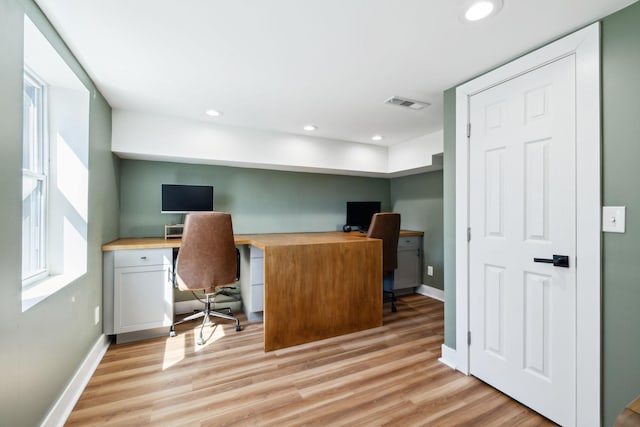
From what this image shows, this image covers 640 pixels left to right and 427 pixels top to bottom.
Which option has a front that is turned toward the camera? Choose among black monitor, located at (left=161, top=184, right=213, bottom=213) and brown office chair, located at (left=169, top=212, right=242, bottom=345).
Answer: the black monitor

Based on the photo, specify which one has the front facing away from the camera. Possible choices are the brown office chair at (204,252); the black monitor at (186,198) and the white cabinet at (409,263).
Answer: the brown office chair

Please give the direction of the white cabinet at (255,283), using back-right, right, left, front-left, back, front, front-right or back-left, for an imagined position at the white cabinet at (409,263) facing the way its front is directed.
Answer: front-right

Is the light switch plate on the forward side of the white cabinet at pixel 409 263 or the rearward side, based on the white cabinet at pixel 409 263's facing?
on the forward side

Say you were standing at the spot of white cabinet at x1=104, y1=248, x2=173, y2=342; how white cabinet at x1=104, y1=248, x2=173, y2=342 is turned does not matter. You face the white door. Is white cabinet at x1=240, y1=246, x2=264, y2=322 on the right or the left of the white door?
left

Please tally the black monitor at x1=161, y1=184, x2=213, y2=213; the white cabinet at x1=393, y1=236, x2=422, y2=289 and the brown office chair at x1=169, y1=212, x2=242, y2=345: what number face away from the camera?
1

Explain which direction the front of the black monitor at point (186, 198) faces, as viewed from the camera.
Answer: facing the viewer

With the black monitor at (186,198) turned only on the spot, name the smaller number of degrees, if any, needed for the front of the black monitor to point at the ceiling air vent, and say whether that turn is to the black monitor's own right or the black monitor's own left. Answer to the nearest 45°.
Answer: approximately 45° to the black monitor's own left

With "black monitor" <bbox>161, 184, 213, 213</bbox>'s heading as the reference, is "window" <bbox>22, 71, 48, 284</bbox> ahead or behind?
ahead

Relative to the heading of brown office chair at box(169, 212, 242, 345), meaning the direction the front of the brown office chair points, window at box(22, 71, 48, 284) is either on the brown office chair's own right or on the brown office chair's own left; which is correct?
on the brown office chair's own left

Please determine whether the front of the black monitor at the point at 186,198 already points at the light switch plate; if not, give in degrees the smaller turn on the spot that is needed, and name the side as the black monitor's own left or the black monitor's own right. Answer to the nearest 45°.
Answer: approximately 45° to the black monitor's own left

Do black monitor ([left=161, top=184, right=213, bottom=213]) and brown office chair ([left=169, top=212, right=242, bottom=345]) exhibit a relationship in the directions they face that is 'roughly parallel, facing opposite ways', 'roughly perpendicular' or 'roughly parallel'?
roughly parallel, facing opposite ways

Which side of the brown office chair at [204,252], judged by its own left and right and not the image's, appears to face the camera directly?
back

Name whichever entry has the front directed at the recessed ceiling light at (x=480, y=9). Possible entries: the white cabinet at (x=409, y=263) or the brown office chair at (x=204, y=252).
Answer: the white cabinet

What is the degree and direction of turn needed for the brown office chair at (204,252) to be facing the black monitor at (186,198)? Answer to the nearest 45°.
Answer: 0° — it already faces it
